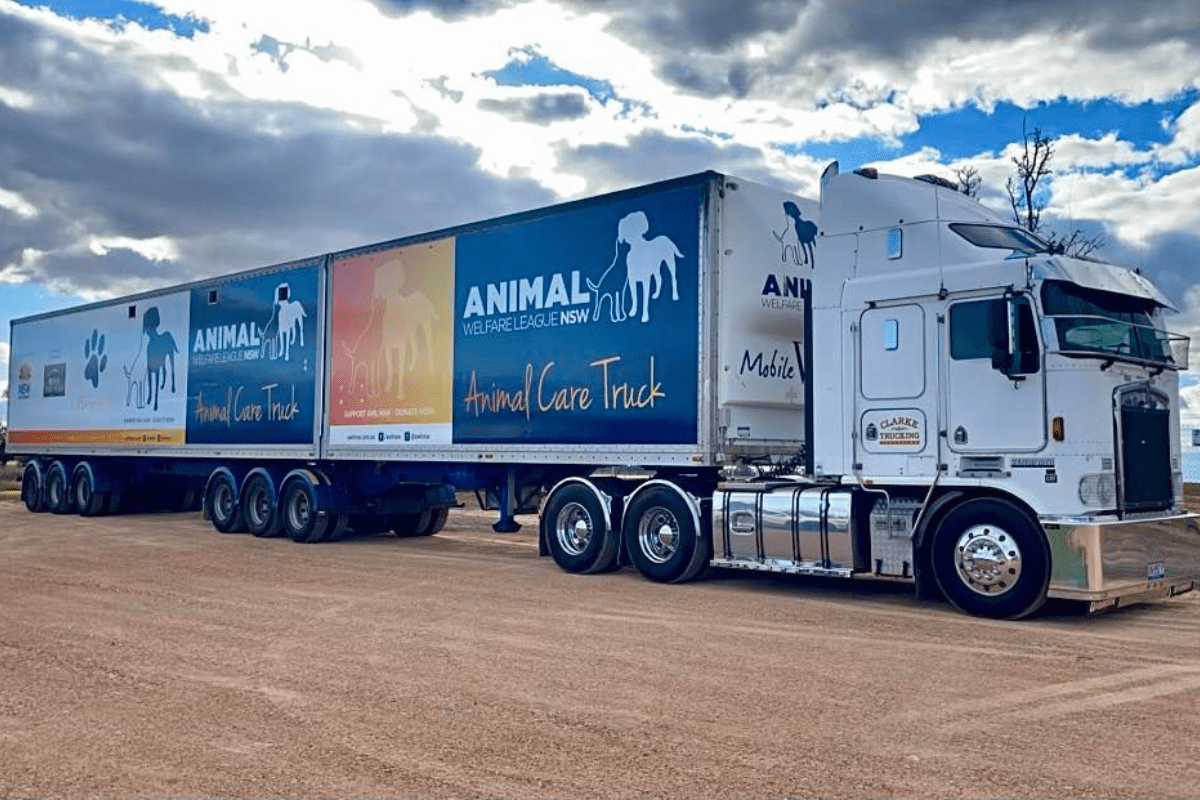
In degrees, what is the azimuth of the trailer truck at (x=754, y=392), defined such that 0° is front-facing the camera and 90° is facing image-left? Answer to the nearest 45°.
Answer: approximately 315°
